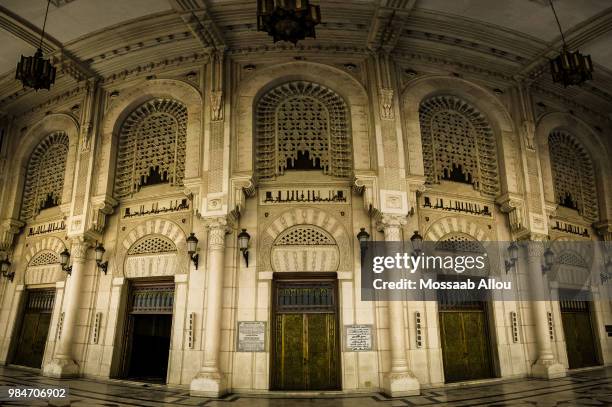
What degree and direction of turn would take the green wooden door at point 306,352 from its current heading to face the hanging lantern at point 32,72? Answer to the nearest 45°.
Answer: approximately 45° to its right

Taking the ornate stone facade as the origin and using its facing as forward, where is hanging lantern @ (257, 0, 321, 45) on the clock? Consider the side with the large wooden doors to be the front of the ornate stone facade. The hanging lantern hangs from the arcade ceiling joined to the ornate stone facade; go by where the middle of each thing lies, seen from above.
The hanging lantern is roughly at 12 o'clock from the ornate stone facade.

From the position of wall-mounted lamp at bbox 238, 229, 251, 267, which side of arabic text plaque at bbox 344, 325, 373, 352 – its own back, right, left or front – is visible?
right

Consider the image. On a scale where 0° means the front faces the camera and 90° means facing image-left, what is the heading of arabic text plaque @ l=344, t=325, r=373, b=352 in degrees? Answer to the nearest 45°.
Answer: approximately 0°

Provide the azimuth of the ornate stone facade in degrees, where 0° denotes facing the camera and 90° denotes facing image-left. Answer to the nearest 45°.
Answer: approximately 0°

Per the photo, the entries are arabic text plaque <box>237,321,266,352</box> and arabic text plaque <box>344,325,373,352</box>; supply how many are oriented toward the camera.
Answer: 2

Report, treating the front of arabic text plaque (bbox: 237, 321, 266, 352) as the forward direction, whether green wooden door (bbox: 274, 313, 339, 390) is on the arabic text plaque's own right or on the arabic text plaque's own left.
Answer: on the arabic text plaque's own left

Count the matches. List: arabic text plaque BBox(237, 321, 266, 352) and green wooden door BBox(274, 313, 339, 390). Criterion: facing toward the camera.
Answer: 2

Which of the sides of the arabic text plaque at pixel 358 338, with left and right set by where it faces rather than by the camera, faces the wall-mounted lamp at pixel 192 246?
right
